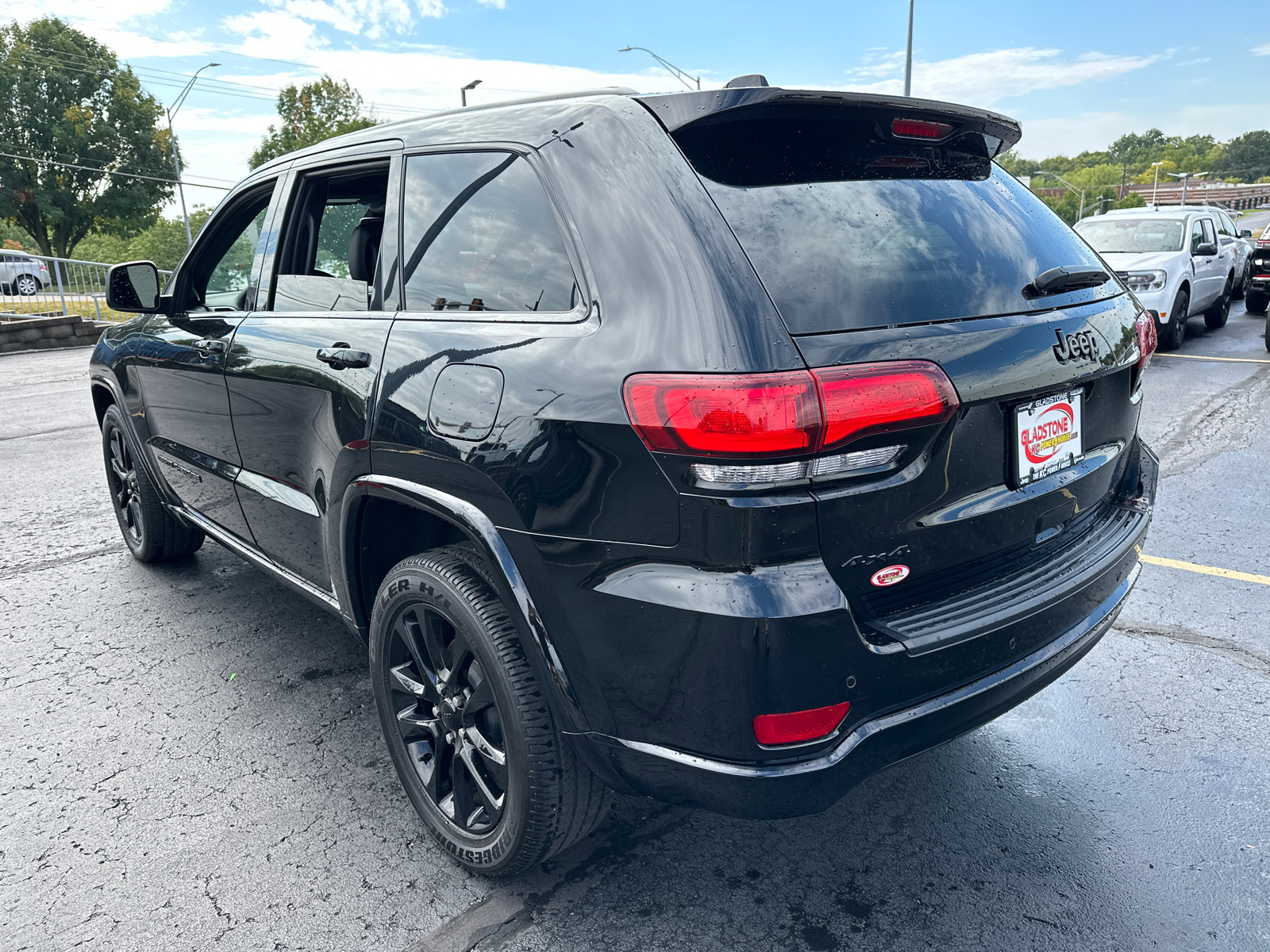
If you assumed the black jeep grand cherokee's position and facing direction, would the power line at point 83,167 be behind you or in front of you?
in front

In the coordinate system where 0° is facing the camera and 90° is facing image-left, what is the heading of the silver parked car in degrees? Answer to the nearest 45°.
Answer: approximately 90°

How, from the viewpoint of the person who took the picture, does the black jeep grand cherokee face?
facing away from the viewer and to the left of the viewer

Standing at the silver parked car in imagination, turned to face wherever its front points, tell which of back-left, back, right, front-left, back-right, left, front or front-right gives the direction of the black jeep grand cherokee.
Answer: left

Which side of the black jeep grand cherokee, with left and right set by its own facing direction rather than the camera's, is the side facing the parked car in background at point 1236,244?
right

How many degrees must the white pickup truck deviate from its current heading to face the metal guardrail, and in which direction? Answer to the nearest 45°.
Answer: approximately 45° to its right

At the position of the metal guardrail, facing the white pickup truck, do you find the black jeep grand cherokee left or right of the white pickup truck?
right

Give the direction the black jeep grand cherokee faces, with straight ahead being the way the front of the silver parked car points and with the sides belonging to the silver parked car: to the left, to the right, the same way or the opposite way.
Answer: to the right

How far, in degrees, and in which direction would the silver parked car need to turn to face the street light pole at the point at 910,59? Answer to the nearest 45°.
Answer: approximately 180°

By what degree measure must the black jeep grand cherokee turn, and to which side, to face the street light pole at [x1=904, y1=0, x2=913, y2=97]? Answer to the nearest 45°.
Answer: approximately 45° to its right
